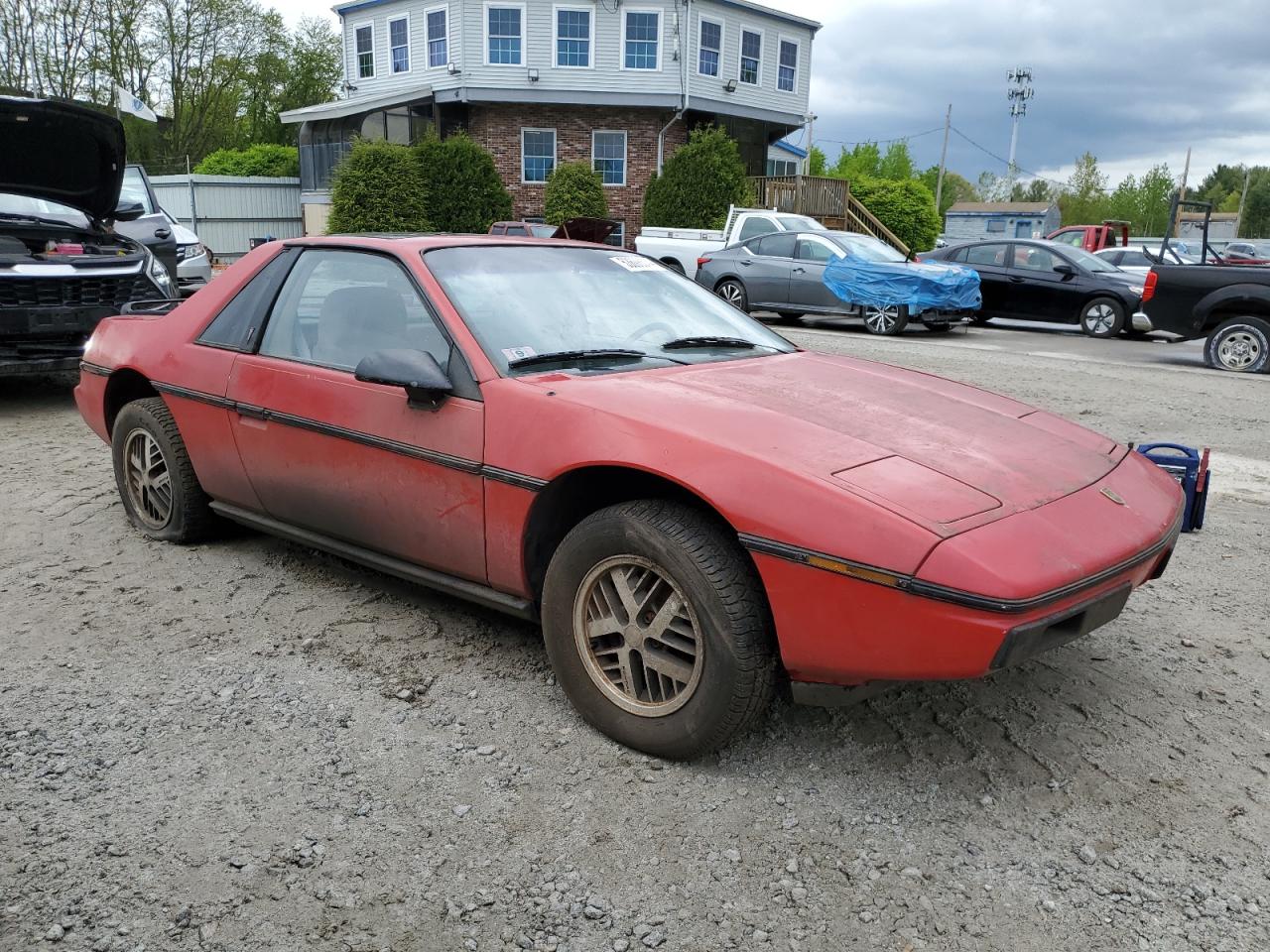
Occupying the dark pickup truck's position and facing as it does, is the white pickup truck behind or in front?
behind

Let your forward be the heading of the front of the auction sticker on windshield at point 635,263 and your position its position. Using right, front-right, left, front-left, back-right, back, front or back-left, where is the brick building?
back-left

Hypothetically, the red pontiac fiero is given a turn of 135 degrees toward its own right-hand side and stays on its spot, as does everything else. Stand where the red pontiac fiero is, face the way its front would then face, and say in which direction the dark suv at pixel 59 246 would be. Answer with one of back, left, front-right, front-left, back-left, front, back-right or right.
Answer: front-right

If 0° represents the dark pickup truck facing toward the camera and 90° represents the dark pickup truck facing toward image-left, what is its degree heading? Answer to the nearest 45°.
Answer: approximately 270°

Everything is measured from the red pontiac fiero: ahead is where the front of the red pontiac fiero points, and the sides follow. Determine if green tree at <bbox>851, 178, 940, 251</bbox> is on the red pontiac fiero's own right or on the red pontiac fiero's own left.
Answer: on the red pontiac fiero's own left

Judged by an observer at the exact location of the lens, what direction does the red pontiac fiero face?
facing the viewer and to the right of the viewer

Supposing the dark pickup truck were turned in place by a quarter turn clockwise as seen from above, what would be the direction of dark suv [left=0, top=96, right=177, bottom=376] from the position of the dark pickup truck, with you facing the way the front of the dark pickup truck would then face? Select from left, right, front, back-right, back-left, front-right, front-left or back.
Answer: front-right

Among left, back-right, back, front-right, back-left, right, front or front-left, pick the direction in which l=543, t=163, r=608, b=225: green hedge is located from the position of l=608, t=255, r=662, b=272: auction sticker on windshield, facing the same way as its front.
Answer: back-left

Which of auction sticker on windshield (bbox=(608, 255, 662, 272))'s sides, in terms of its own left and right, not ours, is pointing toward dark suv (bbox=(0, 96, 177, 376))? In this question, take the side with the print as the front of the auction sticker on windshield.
back

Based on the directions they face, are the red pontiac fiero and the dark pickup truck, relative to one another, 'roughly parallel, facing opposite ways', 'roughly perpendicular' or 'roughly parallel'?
roughly parallel

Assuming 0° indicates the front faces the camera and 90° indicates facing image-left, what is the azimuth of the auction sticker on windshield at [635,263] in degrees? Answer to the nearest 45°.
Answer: approximately 315°

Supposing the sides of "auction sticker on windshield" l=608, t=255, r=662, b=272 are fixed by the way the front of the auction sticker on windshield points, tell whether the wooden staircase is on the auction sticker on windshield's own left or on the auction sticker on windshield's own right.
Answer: on the auction sticker on windshield's own left

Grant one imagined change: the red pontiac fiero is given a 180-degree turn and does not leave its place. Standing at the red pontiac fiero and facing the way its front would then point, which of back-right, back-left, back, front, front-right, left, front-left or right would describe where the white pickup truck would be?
front-right
